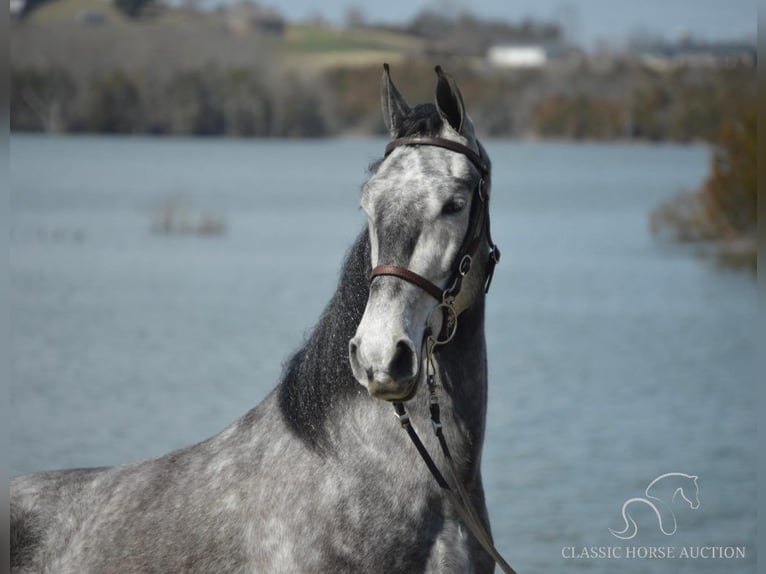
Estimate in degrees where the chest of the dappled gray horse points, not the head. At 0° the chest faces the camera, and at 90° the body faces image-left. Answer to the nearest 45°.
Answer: approximately 315°
